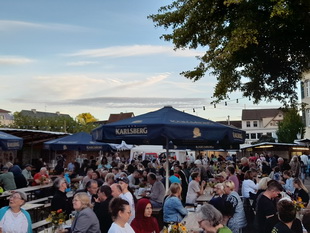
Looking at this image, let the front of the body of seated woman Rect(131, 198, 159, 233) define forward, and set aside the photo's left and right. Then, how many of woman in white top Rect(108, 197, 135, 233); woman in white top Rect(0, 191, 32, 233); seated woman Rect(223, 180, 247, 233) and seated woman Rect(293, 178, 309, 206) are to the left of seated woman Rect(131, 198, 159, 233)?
2

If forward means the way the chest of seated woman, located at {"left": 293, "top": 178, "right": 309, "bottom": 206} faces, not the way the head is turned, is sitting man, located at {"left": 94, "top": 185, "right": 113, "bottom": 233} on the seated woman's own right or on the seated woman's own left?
on the seated woman's own left

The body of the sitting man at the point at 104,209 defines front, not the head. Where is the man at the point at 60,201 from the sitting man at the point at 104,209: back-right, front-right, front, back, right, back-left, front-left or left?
front-right

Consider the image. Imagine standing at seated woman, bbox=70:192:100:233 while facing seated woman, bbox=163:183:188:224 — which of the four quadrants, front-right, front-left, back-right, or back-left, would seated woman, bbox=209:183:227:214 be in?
front-right

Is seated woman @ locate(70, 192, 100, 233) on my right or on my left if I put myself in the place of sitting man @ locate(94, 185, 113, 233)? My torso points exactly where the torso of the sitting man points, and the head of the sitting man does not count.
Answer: on my left

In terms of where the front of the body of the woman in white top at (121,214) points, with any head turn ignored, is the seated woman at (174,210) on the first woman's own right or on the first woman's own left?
on the first woman's own left
